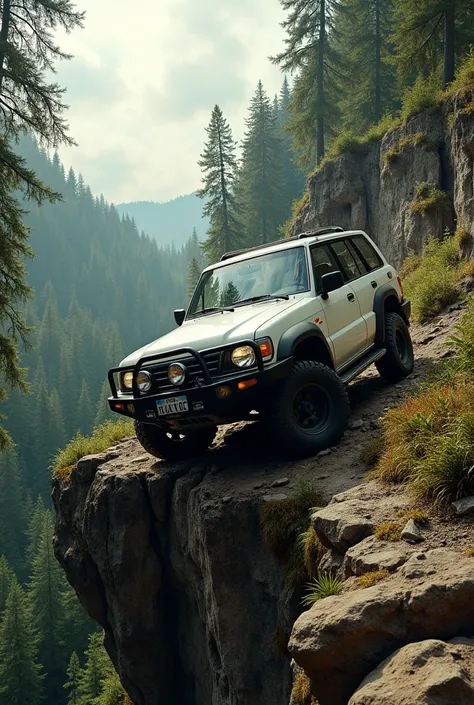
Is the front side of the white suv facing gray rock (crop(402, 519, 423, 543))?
no

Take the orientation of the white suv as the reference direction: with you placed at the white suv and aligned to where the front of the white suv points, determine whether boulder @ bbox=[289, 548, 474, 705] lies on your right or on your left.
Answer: on your left

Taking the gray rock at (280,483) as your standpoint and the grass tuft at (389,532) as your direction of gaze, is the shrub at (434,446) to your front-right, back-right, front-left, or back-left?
front-left

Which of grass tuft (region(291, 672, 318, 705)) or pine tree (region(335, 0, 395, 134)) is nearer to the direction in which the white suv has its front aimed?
the grass tuft

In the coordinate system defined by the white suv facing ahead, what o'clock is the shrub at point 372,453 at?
The shrub is roughly at 9 o'clock from the white suv.

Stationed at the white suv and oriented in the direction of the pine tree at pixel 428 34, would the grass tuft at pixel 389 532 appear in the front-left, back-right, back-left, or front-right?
back-right

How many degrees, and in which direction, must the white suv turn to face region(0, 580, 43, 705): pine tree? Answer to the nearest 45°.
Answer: approximately 90° to its right

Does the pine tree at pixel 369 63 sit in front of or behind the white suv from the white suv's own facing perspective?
behind

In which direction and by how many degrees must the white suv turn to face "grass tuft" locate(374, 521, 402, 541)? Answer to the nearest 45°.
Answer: approximately 45° to its left

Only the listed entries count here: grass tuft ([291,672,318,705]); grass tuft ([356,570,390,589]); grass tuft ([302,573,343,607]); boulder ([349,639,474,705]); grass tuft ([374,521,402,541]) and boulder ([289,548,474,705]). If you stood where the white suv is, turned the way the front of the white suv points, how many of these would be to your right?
0

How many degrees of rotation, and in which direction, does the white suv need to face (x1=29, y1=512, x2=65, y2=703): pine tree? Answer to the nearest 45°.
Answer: approximately 90° to its right

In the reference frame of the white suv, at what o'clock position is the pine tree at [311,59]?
The pine tree is roughly at 5 o'clock from the white suv.

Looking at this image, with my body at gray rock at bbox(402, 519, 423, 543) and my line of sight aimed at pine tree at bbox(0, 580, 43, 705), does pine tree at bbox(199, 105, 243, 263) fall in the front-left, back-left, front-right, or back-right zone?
front-right

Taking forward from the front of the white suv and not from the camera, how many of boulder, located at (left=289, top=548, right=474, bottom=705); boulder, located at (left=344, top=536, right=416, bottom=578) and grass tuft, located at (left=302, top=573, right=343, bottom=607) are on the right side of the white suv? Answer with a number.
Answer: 0

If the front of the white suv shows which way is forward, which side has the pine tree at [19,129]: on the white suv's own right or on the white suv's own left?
on the white suv's own right

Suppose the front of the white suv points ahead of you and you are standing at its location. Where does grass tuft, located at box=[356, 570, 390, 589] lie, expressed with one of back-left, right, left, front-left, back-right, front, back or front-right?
front-left

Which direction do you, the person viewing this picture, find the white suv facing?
facing the viewer and to the left of the viewer
